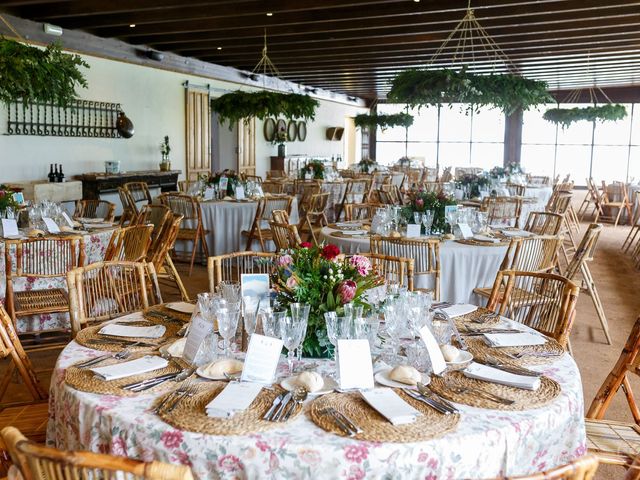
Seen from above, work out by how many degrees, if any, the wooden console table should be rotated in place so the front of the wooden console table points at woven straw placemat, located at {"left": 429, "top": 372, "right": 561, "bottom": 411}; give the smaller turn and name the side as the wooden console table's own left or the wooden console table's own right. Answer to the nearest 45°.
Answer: approximately 45° to the wooden console table's own right

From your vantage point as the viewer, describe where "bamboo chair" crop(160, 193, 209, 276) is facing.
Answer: facing away from the viewer and to the right of the viewer

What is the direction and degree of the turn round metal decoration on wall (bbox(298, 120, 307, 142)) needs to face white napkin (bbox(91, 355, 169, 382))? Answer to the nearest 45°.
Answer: approximately 45° to its right

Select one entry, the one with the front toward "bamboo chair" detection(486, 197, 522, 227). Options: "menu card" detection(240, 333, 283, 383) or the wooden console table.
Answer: the wooden console table

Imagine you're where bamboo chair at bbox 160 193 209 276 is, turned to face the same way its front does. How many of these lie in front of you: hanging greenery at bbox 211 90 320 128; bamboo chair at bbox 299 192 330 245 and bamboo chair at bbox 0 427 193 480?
2

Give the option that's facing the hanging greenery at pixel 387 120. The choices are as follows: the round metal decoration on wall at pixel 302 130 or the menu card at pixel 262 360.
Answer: the round metal decoration on wall

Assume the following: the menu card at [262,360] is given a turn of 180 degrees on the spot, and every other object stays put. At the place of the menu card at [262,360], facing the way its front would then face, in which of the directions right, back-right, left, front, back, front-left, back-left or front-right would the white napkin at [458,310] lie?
front-right

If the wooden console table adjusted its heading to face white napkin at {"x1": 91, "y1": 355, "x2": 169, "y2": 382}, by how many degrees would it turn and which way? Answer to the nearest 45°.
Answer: approximately 45° to its right

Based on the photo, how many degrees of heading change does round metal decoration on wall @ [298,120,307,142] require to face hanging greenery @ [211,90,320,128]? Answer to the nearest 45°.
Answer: approximately 45° to its right

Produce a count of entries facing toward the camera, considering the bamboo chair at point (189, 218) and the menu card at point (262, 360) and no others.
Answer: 1

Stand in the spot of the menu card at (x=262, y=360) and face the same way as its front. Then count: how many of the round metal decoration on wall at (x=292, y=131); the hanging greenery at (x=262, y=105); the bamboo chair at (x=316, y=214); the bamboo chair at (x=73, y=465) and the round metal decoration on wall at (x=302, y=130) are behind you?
4

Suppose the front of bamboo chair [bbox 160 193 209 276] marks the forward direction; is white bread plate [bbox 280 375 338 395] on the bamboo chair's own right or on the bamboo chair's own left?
on the bamboo chair's own right

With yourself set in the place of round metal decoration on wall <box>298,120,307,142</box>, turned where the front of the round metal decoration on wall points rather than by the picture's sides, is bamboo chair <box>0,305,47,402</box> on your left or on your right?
on your right

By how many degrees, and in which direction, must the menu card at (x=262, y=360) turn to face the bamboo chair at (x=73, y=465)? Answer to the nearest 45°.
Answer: approximately 45° to its right
